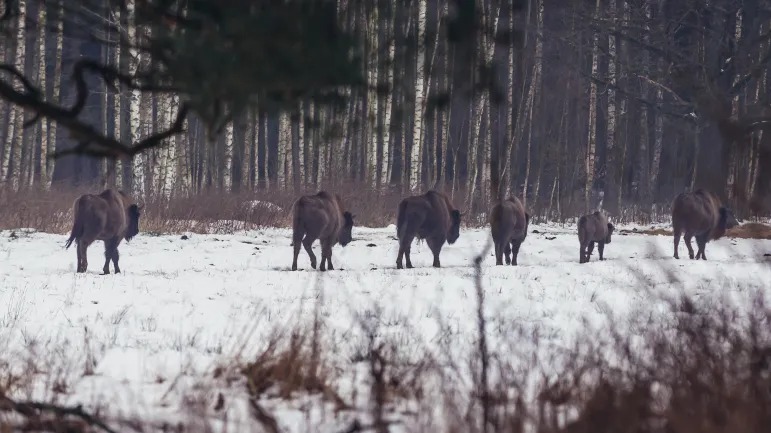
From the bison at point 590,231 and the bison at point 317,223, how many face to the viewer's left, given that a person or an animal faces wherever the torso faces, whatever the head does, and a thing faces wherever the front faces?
0

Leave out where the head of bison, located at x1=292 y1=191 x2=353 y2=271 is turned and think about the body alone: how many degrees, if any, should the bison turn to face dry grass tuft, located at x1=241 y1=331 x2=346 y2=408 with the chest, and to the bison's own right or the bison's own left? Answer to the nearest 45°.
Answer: approximately 135° to the bison's own right

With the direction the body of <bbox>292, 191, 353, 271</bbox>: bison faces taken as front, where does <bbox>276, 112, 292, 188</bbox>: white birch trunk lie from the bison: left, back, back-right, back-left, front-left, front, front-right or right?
front-left

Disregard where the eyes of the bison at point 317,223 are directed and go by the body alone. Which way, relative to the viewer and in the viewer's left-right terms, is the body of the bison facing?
facing away from the viewer and to the right of the viewer

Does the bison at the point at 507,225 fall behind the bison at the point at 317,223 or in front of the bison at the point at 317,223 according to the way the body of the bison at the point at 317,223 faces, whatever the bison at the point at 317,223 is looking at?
in front

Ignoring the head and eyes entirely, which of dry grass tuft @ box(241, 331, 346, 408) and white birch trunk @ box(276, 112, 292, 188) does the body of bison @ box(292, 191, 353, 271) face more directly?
the white birch trunk

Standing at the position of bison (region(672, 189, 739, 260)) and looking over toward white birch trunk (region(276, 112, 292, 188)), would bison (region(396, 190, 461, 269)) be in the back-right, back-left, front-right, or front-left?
front-left

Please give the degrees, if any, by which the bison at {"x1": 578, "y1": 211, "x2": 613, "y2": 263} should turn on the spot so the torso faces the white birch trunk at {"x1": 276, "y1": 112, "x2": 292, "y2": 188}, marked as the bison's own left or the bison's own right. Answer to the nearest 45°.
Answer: approximately 90° to the bison's own left

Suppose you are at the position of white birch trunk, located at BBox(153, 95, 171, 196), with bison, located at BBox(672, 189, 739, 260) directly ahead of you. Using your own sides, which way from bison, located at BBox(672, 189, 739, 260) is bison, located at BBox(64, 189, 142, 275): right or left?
right

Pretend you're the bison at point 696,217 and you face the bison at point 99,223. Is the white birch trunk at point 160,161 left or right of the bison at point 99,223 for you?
right

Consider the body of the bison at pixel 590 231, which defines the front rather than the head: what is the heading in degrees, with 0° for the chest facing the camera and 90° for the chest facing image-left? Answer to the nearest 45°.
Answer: approximately 225°

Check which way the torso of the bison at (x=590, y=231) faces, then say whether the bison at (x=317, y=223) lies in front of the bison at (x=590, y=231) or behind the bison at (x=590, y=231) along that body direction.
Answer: behind

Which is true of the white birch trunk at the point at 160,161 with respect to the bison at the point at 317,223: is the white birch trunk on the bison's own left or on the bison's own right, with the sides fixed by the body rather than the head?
on the bison's own left

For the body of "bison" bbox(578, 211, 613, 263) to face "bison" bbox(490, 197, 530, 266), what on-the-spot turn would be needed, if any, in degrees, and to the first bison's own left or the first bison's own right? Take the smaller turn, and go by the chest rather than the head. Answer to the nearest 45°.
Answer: approximately 180°

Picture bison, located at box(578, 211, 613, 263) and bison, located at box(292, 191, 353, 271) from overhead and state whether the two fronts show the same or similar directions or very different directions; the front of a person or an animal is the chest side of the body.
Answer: same or similar directions
